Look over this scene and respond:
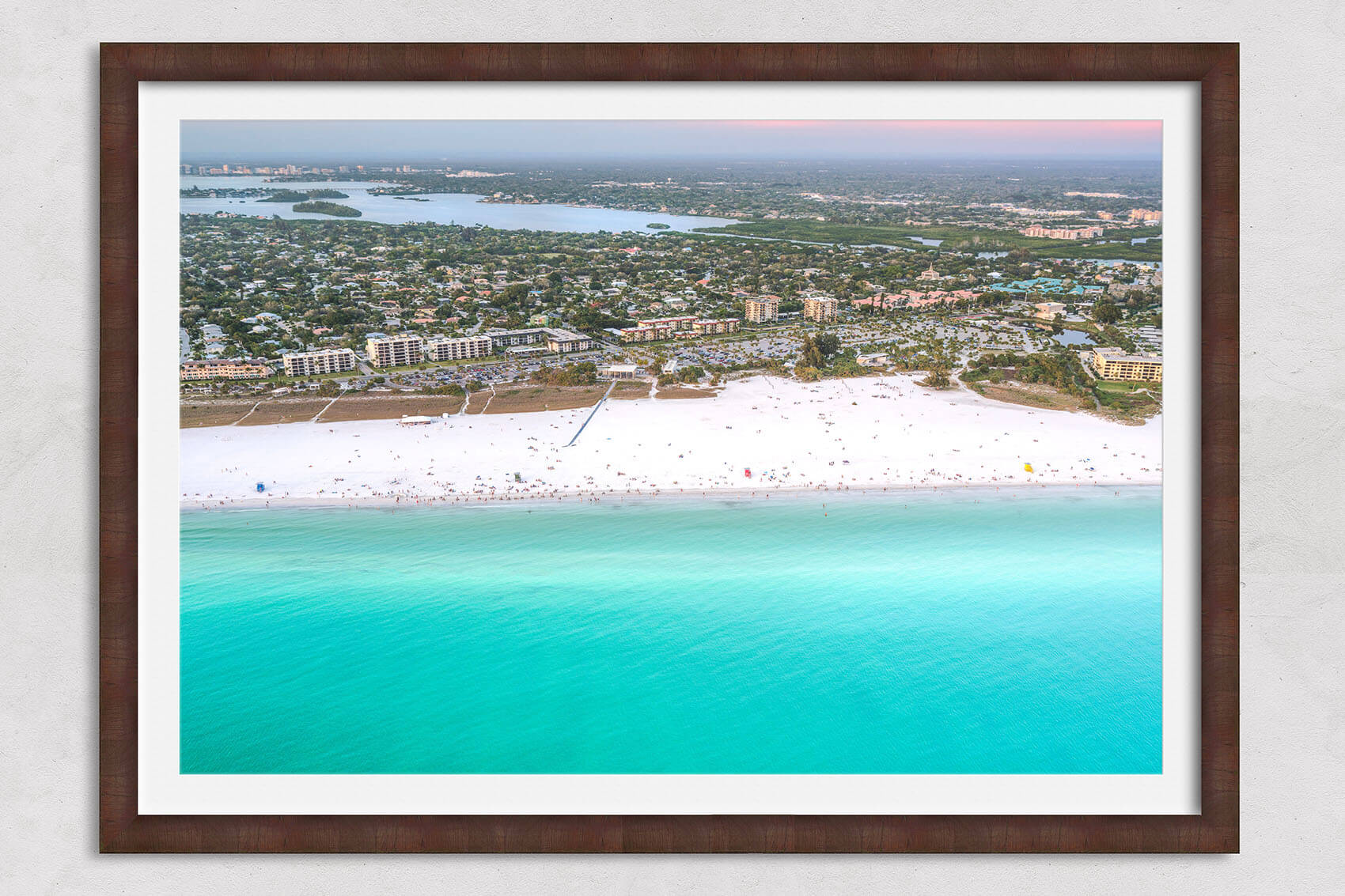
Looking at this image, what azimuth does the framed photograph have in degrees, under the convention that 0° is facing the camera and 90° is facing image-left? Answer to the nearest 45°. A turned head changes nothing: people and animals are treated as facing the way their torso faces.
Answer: approximately 0°
